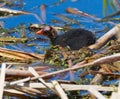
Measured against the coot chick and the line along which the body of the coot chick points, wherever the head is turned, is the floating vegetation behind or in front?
in front

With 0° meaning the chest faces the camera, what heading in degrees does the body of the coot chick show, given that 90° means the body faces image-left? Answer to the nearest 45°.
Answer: approximately 90°

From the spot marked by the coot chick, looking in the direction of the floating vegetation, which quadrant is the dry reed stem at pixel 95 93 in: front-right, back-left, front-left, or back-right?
back-left
